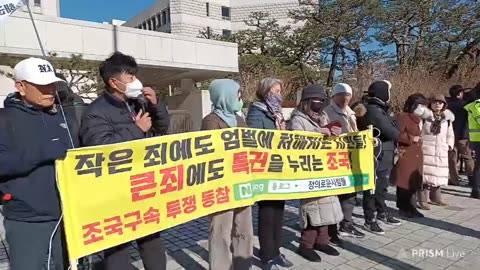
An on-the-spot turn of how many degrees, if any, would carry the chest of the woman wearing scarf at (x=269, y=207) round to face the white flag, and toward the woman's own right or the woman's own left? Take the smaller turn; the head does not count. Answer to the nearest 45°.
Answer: approximately 90° to the woman's own right

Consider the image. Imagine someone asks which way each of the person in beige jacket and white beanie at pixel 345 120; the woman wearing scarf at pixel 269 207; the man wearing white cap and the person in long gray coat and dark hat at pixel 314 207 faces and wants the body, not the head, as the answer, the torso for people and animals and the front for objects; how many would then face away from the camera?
0

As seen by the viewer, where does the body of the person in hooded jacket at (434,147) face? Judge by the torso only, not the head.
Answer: toward the camera

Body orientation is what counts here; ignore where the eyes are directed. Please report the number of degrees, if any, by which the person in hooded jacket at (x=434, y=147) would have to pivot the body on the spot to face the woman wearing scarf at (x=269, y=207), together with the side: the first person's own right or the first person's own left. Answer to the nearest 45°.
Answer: approximately 45° to the first person's own right

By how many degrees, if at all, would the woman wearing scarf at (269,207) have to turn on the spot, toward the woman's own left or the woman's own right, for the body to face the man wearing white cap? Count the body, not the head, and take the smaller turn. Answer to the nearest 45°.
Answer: approximately 90° to the woman's own right

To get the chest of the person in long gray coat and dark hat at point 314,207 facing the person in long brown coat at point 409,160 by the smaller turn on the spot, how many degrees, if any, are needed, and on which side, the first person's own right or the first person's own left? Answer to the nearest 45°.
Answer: approximately 90° to the first person's own left

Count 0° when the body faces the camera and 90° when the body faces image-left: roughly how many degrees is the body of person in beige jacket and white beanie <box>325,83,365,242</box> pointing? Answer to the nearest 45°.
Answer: approximately 315°

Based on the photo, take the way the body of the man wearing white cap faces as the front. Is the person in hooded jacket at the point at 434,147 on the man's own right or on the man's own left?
on the man's own left

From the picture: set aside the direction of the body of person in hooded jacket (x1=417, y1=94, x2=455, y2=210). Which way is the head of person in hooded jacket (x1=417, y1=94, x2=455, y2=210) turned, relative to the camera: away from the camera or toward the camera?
toward the camera

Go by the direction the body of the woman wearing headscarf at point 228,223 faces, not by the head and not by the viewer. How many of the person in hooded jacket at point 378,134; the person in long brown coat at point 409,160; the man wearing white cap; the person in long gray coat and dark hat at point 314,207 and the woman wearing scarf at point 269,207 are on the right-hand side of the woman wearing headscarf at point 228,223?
1

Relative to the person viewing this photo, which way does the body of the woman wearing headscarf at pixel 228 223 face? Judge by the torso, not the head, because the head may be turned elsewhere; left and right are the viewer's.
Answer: facing the viewer and to the right of the viewer

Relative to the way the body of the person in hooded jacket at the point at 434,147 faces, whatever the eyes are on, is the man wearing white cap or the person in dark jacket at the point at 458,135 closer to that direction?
the man wearing white cap

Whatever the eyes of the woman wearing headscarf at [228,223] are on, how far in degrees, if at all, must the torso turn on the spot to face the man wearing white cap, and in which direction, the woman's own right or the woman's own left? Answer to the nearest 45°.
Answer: approximately 90° to the woman's own right

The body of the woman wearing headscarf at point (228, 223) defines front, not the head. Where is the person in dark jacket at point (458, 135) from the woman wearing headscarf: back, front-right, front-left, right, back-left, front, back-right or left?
left

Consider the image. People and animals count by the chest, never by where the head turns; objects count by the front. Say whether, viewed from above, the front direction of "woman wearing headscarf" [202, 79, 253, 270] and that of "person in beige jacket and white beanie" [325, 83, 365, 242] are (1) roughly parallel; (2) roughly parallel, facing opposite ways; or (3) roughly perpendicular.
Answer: roughly parallel

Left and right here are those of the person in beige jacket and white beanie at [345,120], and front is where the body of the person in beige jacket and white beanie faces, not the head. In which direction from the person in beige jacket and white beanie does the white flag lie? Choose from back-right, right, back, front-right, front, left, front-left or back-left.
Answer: right

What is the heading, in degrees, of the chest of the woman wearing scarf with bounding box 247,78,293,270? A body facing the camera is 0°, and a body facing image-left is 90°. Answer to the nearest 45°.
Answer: approximately 315°
